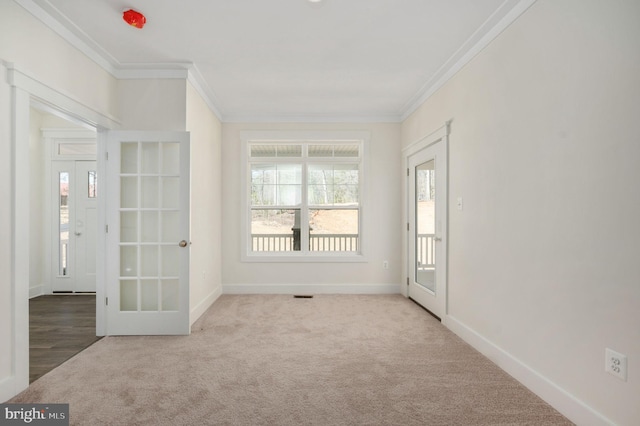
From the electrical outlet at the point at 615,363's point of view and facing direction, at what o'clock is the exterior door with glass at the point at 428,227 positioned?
The exterior door with glass is roughly at 3 o'clock from the electrical outlet.

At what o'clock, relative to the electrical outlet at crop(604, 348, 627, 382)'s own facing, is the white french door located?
The white french door is roughly at 1 o'clock from the electrical outlet.

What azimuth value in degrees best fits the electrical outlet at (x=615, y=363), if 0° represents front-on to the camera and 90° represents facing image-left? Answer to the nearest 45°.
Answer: approximately 45°

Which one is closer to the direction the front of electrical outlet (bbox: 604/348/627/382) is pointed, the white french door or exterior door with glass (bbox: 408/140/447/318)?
the white french door

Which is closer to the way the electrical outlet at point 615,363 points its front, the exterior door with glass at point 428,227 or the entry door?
the entry door

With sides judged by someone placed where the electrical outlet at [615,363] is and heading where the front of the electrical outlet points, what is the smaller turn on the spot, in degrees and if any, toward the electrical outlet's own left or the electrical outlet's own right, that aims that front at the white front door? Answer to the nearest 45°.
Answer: approximately 45° to the electrical outlet's own right
